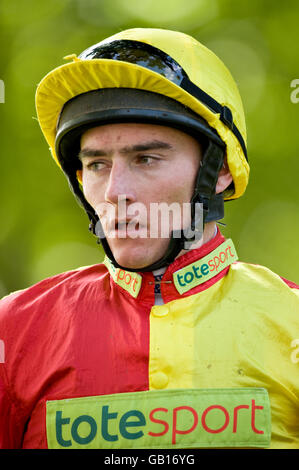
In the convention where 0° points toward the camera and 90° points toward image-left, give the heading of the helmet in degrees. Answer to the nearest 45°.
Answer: approximately 45°
